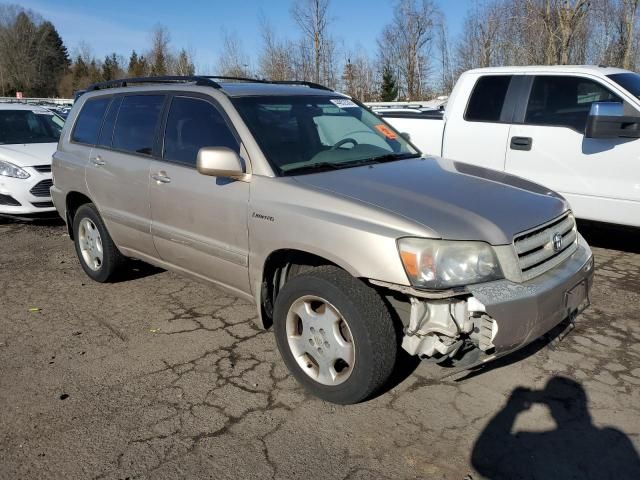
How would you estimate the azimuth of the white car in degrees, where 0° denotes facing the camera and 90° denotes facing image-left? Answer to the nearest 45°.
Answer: approximately 315°

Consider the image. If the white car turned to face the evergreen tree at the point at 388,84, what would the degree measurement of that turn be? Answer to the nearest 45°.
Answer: approximately 90° to its left

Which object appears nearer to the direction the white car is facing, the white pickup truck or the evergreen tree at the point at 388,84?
the white pickup truck
